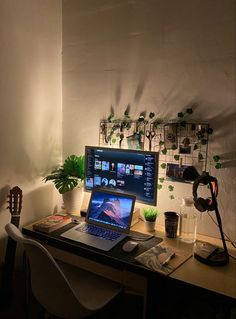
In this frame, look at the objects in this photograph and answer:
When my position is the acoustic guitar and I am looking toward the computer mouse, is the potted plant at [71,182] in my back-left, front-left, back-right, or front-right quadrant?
front-left

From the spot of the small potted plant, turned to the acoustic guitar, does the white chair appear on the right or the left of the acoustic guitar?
left

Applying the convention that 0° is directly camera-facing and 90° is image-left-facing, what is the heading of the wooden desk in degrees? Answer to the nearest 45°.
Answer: approximately 45°

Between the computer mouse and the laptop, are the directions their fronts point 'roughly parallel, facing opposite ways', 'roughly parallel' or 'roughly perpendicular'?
roughly parallel, facing opposite ways

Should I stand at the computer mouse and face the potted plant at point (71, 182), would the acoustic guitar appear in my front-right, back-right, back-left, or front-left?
front-left

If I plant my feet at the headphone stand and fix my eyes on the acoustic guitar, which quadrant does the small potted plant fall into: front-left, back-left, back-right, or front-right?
front-right

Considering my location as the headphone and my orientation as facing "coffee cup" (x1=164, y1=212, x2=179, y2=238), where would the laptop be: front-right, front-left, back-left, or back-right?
front-left

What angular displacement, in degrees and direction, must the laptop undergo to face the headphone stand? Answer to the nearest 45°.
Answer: approximately 90° to its left

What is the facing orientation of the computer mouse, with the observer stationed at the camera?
facing away from the viewer and to the right of the viewer

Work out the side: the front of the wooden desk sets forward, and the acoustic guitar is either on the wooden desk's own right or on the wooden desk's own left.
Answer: on the wooden desk's own right

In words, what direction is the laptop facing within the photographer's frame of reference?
facing the viewer and to the left of the viewer
